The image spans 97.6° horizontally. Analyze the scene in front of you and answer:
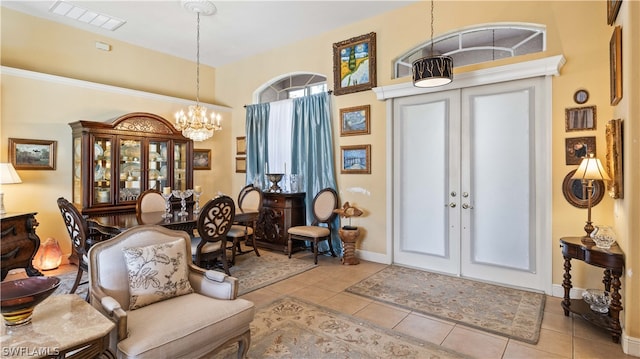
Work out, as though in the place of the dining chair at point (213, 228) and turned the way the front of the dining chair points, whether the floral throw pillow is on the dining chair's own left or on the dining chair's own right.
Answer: on the dining chair's own left

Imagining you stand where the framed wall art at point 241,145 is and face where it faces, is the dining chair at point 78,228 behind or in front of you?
in front

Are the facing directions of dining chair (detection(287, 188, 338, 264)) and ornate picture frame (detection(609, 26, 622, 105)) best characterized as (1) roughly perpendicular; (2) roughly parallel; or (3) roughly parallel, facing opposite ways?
roughly perpendicular

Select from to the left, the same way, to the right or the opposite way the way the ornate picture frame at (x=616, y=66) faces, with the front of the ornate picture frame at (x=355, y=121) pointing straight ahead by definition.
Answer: to the right

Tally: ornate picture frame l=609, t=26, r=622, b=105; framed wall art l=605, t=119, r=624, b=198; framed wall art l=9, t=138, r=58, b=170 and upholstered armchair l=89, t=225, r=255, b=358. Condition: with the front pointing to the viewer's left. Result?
2

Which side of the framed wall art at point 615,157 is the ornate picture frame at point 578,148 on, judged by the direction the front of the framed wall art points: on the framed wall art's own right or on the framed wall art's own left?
on the framed wall art's own right

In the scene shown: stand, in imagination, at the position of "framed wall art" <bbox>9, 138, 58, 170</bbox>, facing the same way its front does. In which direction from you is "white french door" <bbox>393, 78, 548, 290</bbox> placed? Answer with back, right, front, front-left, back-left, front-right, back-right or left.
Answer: front-left

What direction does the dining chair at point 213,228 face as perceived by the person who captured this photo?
facing away from the viewer and to the left of the viewer

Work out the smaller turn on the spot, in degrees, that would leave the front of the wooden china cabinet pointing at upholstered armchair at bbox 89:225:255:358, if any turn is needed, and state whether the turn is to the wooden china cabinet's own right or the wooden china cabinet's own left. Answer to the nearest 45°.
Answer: approximately 45° to the wooden china cabinet's own right

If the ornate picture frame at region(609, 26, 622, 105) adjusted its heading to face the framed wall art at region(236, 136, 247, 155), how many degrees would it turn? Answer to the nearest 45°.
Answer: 0° — it already faces it

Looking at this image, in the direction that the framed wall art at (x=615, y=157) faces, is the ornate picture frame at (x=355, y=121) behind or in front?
in front

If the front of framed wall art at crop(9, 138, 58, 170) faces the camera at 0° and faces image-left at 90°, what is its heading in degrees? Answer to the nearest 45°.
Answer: approximately 0°

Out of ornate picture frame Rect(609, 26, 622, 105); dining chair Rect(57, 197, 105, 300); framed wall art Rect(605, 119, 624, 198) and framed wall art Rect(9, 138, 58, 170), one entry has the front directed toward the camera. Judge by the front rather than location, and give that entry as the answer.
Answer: framed wall art Rect(9, 138, 58, 170)

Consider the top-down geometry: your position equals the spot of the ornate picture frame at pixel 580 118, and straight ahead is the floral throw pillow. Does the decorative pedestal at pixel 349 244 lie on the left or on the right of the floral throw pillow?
right

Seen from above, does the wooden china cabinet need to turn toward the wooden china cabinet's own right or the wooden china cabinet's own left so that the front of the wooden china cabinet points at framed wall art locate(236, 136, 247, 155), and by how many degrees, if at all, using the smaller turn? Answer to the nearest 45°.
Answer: approximately 45° to the wooden china cabinet's own left

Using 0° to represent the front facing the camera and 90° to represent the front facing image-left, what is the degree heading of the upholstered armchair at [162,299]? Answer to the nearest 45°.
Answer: approximately 315°

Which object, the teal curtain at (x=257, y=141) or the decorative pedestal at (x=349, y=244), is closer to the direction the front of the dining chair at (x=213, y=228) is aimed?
the teal curtain
